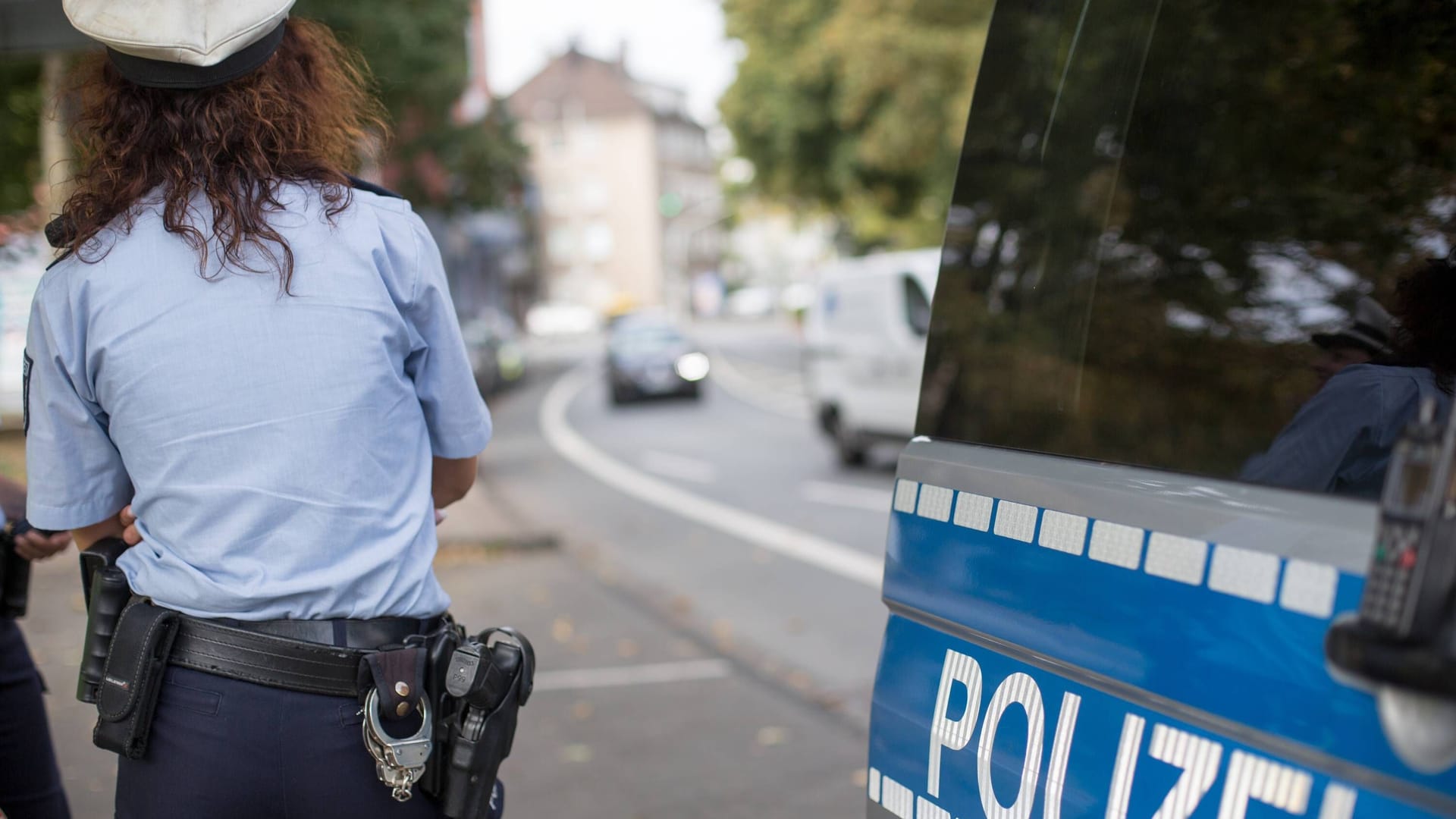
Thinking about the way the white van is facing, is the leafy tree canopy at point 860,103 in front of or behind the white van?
behind

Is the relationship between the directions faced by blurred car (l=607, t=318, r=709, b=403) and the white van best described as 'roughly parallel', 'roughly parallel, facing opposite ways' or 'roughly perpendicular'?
roughly parallel

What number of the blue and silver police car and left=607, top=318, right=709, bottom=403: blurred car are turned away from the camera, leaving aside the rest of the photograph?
0

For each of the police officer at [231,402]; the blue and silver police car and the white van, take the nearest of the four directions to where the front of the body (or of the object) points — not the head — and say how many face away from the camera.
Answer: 1

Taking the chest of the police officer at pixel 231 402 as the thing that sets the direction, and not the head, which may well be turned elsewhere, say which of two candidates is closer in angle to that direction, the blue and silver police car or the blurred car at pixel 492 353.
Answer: the blurred car

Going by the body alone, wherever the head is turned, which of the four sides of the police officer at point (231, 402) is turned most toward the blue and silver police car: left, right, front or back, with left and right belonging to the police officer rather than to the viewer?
right

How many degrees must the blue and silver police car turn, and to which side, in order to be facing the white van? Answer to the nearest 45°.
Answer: approximately 135° to its left

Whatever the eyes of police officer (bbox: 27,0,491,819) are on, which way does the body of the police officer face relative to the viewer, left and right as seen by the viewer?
facing away from the viewer

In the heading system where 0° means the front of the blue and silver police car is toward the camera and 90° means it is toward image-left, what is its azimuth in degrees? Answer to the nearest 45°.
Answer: approximately 315°

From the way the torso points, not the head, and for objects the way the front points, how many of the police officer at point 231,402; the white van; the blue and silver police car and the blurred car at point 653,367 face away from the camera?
1

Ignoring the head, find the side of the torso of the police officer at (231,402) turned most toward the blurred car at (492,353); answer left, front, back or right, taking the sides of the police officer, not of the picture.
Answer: front

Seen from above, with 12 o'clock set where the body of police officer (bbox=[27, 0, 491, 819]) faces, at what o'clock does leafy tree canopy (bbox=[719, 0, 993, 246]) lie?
The leafy tree canopy is roughly at 1 o'clock from the police officer.

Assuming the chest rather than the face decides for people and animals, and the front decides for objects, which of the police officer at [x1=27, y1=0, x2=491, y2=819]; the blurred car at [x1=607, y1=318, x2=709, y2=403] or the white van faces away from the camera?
the police officer

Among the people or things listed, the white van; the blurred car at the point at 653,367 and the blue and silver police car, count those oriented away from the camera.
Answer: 0
